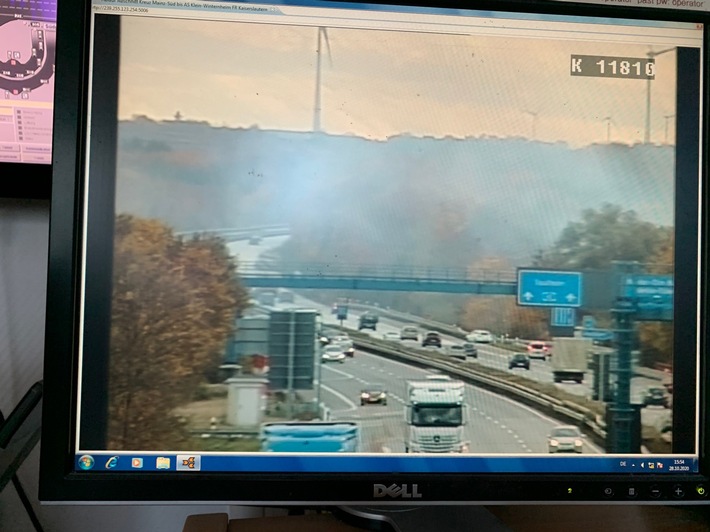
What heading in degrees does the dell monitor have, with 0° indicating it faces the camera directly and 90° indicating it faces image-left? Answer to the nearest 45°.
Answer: approximately 0°

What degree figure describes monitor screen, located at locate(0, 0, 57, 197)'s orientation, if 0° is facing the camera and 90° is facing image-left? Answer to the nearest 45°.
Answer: approximately 0°

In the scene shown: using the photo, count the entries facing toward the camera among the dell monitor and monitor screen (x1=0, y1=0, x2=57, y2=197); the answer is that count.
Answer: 2
